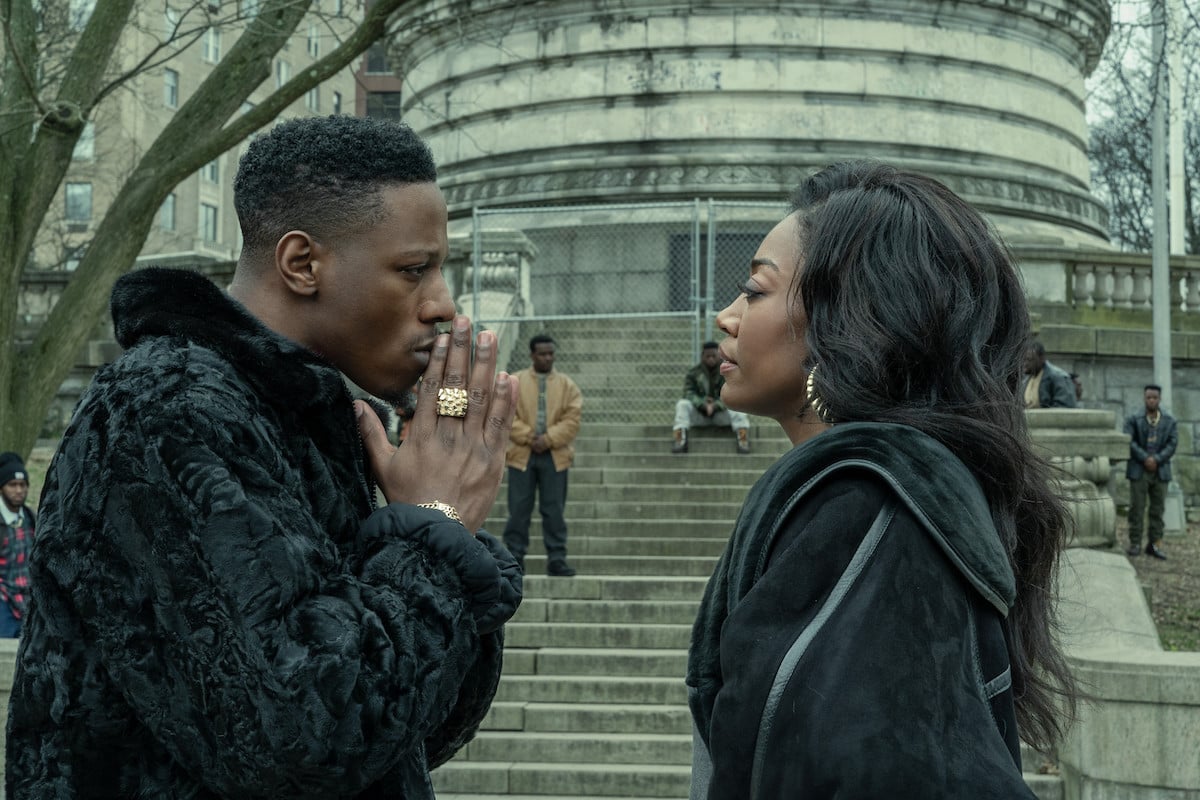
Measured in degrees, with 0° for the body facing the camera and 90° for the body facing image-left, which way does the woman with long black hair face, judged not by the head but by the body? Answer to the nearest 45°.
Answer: approximately 90°

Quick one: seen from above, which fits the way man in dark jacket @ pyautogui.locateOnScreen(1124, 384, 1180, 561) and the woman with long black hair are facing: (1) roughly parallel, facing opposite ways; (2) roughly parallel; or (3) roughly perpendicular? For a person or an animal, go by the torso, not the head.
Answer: roughly perpendicular

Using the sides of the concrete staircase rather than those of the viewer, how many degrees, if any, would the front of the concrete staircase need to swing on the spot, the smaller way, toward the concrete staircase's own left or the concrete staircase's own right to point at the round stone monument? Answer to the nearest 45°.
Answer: approximately 180°

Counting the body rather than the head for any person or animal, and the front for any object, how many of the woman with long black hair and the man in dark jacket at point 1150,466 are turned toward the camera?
1

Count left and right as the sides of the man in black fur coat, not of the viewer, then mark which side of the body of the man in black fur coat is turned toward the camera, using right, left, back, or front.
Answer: right

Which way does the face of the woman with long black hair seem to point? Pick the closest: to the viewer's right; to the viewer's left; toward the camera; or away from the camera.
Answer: to the viewer's left

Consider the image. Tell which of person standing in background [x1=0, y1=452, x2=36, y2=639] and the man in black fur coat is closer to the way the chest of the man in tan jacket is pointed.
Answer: the man in black fur coat

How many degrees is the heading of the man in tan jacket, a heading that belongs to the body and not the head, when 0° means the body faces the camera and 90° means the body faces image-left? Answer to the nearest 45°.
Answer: approximately 0°

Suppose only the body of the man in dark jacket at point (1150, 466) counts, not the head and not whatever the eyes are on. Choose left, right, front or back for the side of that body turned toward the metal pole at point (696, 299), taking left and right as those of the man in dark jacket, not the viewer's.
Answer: right
